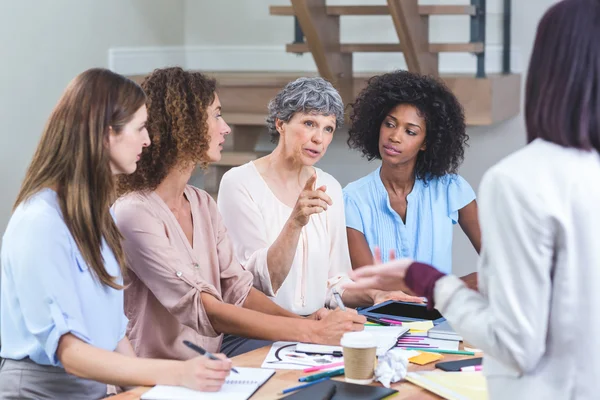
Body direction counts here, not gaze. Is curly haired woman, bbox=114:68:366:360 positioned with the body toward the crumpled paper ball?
yes

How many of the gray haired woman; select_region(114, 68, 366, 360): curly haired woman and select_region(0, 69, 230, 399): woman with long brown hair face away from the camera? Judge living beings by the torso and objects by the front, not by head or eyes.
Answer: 0

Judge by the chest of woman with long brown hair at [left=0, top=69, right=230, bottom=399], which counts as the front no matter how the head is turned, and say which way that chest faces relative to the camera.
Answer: to the viewer's right

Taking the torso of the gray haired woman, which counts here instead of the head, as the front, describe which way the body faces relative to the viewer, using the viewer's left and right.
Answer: facing the viewer and to the right of the viewer

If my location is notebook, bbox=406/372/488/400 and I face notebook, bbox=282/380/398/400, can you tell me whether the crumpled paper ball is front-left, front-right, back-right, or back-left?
front-right

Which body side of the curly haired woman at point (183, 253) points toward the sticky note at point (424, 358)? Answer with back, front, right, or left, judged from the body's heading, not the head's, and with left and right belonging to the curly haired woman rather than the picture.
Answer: front

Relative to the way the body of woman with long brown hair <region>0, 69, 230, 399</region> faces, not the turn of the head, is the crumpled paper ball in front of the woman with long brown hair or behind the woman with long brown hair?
in front

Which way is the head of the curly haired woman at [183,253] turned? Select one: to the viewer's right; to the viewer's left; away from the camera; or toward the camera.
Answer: to the viewer's right

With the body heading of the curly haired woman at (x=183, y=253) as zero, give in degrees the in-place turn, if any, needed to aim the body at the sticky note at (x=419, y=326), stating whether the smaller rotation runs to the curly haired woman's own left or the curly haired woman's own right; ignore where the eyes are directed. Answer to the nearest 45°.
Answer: approximately 45° to the curly haired woman's own left

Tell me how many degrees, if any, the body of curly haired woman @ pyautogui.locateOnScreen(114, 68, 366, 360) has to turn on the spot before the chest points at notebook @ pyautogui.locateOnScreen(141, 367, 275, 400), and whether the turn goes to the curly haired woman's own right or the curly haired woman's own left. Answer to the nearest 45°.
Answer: approximately 45° to the curly haired woman's own right

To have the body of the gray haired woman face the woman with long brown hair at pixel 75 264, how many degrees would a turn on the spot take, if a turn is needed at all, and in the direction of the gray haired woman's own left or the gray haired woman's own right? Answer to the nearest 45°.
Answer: approximately 90° to the gray haired woman's own right

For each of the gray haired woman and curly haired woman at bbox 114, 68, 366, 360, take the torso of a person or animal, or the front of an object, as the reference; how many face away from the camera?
0

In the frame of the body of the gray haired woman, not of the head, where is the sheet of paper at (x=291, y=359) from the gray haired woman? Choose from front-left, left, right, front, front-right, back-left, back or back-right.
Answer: front-right

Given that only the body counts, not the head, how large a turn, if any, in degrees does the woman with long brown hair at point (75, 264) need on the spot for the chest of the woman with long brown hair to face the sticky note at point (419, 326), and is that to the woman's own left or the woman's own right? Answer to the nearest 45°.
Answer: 0° — they already face it

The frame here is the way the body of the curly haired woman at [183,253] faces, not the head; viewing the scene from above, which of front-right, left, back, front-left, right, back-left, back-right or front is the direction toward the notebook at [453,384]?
front

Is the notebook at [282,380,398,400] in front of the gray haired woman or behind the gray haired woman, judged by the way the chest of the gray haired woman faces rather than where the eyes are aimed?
in front
